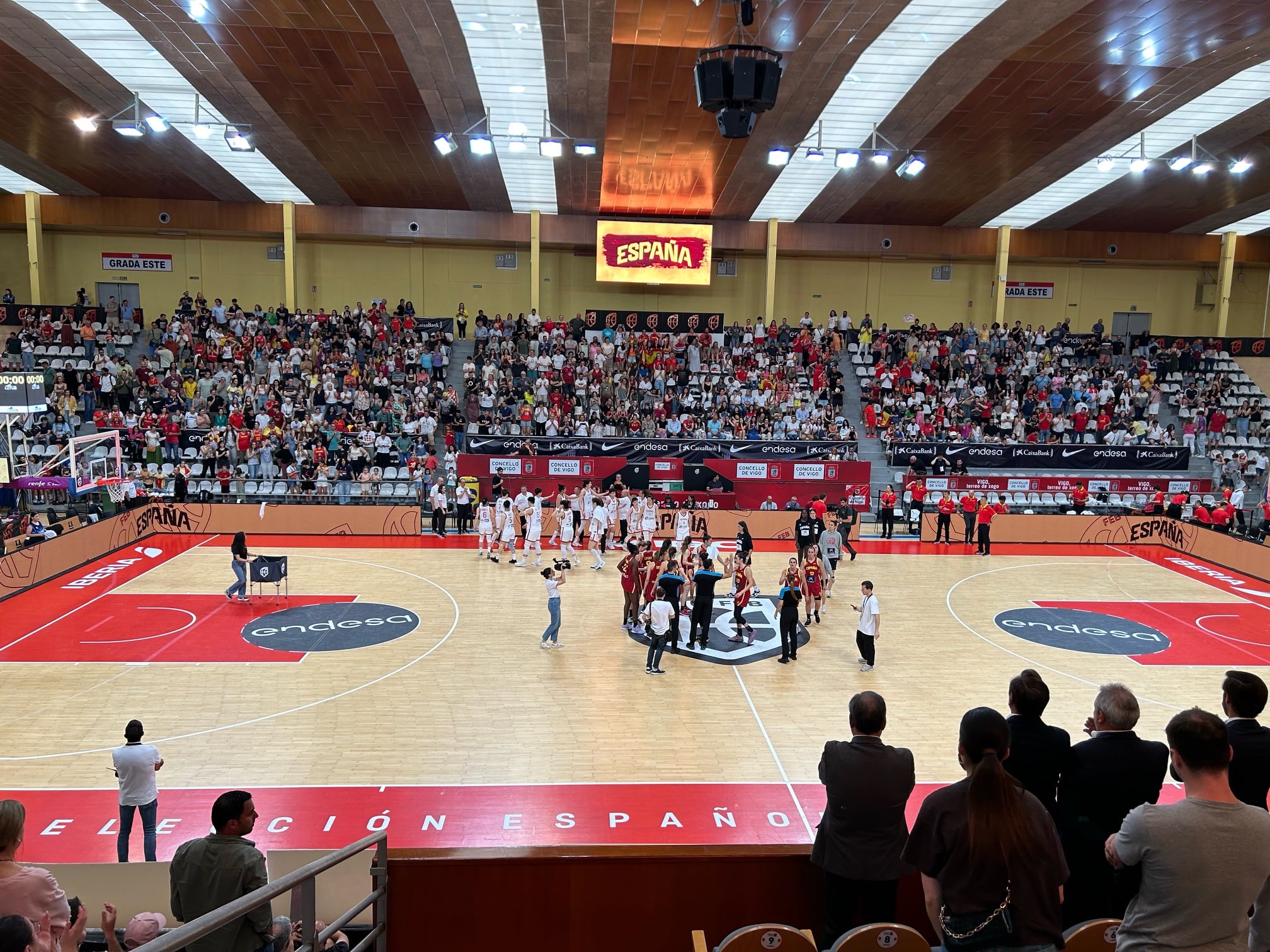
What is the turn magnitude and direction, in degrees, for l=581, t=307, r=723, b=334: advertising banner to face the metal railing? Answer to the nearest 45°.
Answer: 0° — it already faces it

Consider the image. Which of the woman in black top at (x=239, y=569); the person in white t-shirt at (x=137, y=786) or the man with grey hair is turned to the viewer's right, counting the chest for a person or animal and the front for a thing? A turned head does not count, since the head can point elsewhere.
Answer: the woman in black top

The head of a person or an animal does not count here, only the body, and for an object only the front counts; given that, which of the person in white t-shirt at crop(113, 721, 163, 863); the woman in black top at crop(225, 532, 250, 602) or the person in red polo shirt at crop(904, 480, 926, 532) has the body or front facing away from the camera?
the person in white t-shirt

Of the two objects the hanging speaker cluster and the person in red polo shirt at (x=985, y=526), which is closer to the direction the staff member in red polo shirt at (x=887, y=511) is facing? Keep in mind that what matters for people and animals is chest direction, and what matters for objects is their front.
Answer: the hanging speaker cluster

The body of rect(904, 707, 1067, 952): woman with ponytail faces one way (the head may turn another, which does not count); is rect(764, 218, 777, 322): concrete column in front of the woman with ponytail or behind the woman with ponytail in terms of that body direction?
in front

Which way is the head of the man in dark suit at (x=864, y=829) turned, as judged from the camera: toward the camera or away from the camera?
away from the camera

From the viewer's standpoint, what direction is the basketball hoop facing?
to the viewer's right

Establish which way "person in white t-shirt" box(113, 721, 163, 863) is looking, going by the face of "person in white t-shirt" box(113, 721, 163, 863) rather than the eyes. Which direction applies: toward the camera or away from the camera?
away from the camera

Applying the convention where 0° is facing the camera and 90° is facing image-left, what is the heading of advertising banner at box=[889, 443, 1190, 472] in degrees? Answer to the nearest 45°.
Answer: approximately 0°

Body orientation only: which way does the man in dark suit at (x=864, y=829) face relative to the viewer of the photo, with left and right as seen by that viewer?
facing away from the viewer

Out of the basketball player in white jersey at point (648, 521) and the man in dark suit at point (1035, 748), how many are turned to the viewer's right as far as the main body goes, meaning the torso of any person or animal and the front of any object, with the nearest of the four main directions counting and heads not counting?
0

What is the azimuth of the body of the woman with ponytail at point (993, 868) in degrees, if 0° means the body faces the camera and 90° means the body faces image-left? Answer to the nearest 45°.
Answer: approximately 180°

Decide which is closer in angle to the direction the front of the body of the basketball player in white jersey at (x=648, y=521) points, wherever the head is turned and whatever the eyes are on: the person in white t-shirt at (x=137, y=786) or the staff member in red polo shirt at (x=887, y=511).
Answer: the person in white t-shirt

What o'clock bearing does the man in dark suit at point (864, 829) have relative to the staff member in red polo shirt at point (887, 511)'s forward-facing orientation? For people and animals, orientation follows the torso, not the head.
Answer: The man in dark suit is roughly at 12 o'clock from the staff member in red polo shirt.

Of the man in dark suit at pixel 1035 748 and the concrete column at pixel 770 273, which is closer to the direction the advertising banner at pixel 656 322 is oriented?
the man in dark suit

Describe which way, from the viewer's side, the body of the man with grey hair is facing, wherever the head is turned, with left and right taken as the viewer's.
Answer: facing away from the viewer and to the left of the viewer
